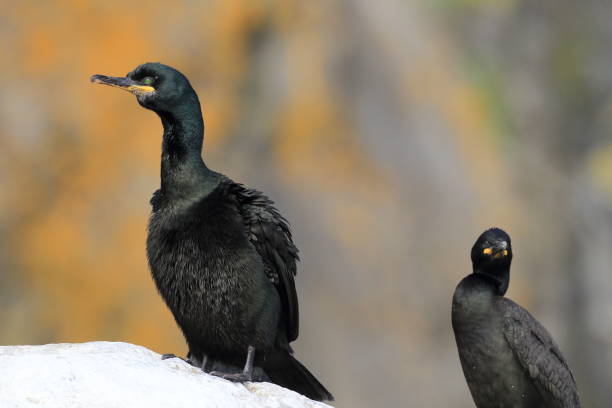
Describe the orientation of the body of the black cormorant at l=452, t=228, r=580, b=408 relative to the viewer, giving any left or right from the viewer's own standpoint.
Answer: facing the viewer and to the left of the viewer

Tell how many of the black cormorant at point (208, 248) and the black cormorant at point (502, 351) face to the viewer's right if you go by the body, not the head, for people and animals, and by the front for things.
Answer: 0

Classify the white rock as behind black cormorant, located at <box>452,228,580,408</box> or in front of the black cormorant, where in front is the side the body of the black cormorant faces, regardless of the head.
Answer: in front
